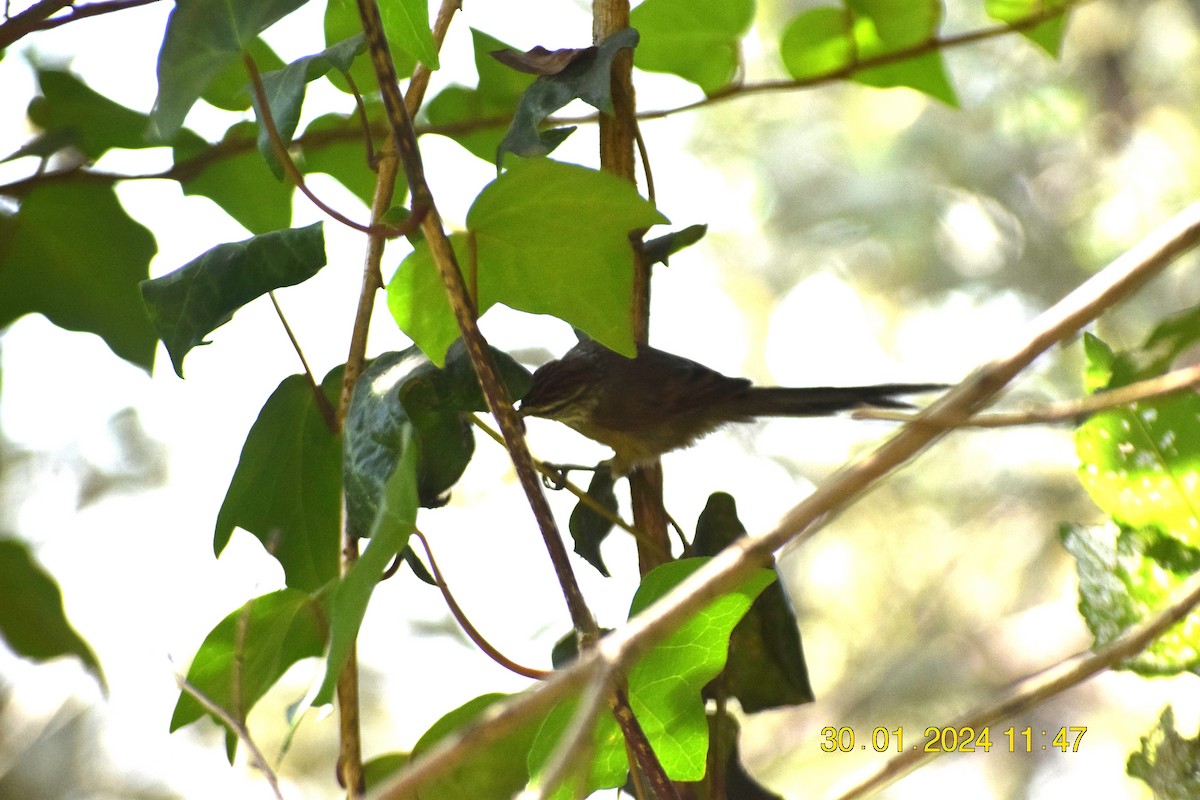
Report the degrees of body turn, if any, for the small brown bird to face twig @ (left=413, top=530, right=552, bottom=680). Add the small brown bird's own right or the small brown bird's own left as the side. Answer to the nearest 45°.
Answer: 0° — it already faces it

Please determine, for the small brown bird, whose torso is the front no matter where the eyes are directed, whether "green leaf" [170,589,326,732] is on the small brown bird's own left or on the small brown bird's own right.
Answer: on the small brown bird's own left

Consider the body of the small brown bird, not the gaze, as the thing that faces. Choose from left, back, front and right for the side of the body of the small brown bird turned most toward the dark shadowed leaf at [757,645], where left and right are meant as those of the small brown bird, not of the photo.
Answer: back

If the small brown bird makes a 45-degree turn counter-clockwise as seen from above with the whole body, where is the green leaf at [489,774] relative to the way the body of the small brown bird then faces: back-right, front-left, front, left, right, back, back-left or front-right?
front-left

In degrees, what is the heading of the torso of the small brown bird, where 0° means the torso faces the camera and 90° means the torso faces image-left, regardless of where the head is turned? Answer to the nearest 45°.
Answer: approximately 90°
